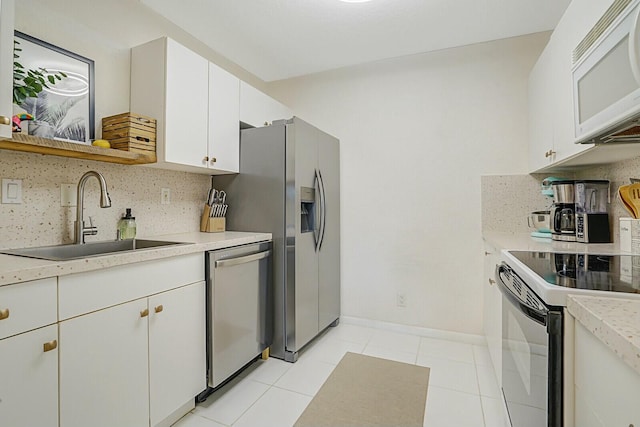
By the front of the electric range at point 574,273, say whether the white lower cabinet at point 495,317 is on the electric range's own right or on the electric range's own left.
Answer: on the electric range's own right

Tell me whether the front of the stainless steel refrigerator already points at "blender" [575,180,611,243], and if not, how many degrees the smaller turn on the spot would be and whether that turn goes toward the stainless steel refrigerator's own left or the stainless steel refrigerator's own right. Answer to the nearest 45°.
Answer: approximately 45° to the stainless steel refrigerator's own left

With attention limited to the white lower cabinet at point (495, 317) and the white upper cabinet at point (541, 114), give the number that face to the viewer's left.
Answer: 2

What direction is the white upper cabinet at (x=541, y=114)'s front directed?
to the viewer's left

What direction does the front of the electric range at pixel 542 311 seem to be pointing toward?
to the viewer's left

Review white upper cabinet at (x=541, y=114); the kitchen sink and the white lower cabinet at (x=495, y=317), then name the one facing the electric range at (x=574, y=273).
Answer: the kitchen sink

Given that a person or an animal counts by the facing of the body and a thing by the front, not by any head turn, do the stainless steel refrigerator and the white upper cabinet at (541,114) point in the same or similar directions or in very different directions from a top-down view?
very different directions

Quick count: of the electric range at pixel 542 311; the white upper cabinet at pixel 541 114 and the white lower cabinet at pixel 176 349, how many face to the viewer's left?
2

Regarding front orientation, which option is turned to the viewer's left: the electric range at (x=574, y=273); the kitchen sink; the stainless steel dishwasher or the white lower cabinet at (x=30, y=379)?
the electric range
